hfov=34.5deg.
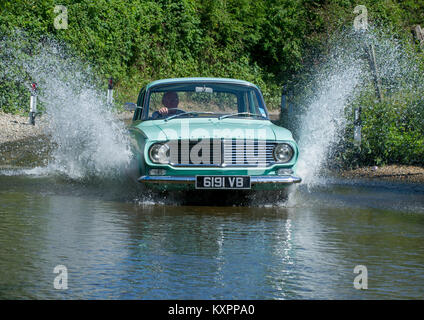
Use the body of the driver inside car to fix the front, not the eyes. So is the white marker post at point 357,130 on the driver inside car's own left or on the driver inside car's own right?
on the driver inside car's own left

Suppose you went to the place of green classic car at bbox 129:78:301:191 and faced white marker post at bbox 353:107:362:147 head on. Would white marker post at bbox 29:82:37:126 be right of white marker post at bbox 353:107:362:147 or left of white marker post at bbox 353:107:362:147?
left

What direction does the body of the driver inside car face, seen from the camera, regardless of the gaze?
toward the camera

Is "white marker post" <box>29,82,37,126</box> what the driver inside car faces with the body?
no

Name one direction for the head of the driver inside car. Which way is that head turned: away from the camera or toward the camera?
toward the camera

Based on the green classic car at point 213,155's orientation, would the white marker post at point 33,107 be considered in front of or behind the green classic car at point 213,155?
behind

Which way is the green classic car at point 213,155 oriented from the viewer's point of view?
toward the camera
